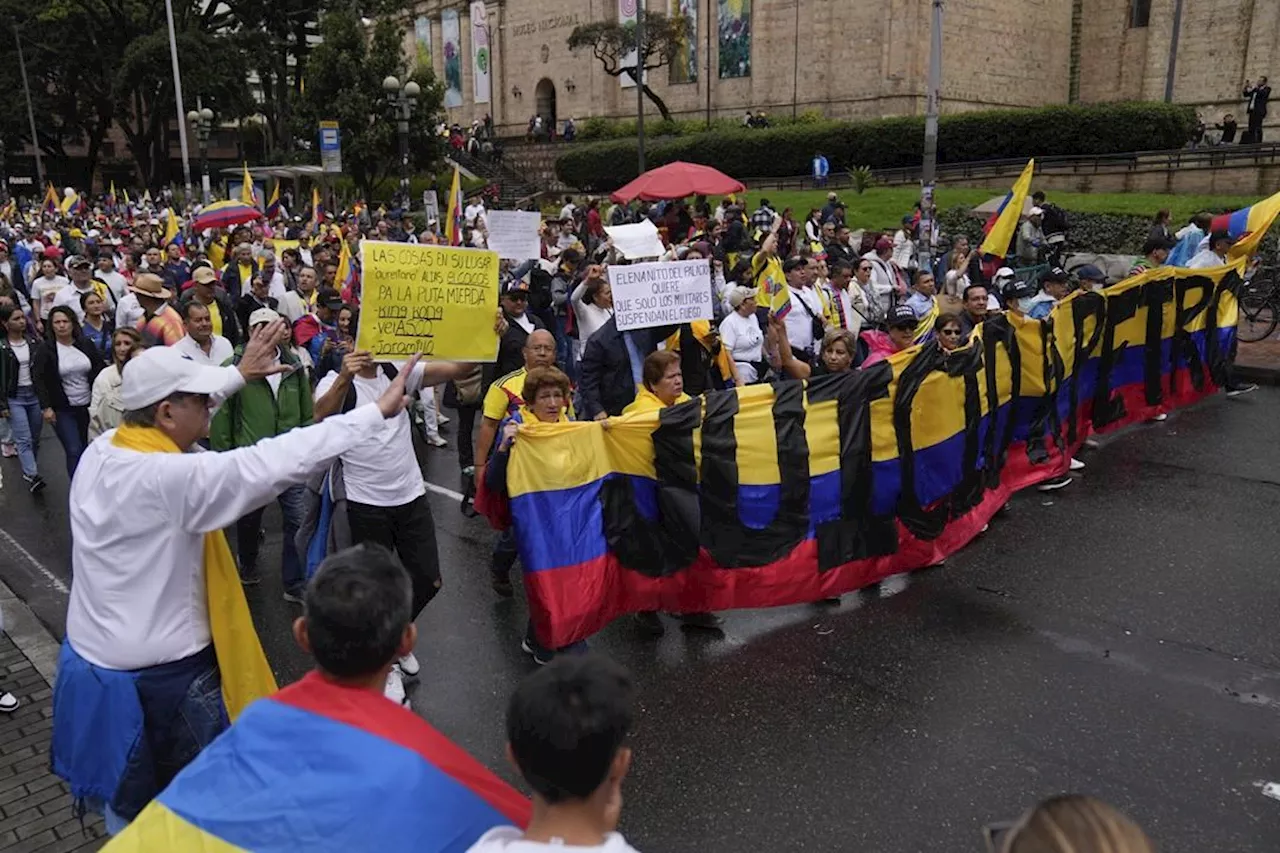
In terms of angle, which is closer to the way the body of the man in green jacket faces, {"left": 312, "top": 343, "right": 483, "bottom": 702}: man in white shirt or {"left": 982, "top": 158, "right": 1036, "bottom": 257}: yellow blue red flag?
the man in white shirt

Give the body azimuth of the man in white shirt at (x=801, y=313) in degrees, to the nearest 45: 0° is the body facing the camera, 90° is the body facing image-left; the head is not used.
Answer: approximately 315°

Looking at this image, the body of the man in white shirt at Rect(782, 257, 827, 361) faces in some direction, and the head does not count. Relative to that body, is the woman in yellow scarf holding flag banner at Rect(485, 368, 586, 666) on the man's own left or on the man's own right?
on the man's own right

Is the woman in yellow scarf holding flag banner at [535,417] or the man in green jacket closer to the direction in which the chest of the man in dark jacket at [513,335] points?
the woman in yellow scarf holding flag banner

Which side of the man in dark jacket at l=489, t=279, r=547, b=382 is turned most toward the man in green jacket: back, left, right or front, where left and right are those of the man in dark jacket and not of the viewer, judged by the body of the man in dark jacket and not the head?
right

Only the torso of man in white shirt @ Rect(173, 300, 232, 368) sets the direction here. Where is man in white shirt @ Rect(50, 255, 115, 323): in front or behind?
behind

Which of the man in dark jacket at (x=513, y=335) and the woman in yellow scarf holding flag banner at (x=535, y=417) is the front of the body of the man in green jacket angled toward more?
the woman in yellow scarf holding flag banner

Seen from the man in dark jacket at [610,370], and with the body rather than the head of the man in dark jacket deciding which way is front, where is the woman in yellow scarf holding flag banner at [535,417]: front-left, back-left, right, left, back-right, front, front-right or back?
front-right

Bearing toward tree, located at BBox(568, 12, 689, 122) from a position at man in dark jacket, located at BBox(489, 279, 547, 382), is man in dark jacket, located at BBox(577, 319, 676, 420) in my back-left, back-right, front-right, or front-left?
back-right
